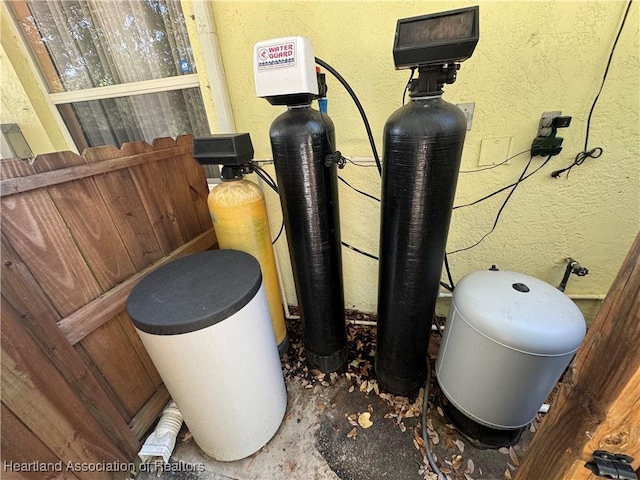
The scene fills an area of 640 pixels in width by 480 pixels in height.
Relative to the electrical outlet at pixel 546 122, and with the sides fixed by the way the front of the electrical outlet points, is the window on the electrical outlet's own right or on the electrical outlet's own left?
on the electrical outlet's own right

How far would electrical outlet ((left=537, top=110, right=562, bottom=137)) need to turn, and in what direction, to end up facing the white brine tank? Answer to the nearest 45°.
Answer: approximately 45° to its right

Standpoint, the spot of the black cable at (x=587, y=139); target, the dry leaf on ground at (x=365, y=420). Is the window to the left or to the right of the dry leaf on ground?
right

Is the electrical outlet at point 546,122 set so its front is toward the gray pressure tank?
yes

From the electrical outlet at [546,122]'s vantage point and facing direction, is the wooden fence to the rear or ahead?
ahead

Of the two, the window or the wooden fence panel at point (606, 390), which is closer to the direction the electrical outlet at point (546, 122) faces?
the wooden fence panel

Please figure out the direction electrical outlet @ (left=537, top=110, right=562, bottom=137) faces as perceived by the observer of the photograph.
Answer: facing the viewer

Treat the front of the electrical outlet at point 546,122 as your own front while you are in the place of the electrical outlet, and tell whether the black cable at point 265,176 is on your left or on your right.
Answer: on your right

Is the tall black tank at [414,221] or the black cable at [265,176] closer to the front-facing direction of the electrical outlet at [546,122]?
the tall black tank
